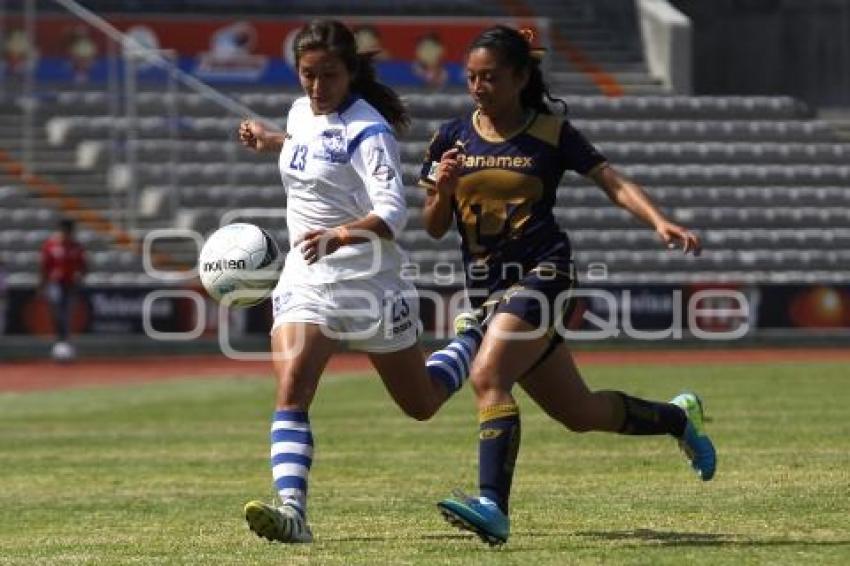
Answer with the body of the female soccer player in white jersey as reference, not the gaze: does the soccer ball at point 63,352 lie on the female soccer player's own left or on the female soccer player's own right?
on the female soccer player's own right

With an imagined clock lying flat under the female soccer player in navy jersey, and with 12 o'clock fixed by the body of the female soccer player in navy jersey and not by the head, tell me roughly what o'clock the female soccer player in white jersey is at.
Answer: The female soccer player in white jersey is roughly at 1 o'clock from the female soccer player in navy jersey.

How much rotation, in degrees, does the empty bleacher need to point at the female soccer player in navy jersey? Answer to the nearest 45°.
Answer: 0° — it already faces them

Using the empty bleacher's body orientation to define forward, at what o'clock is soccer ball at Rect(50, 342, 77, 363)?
The soccer ball is roughly at 2 o'clock from the empty bleacher.

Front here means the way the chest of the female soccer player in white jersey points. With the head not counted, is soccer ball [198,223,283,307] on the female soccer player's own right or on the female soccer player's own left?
on the female soccer player's own right

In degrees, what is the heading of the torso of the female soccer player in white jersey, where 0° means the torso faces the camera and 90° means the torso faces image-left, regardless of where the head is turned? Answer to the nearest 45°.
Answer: approximately 45°

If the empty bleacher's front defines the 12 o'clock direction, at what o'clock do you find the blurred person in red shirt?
The blurred person in red shirt is roughly at 2 o'clock from the empty bleacher.

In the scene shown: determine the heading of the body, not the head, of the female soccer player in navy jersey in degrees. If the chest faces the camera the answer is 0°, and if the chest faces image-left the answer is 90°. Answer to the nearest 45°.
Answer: approximately 45°
